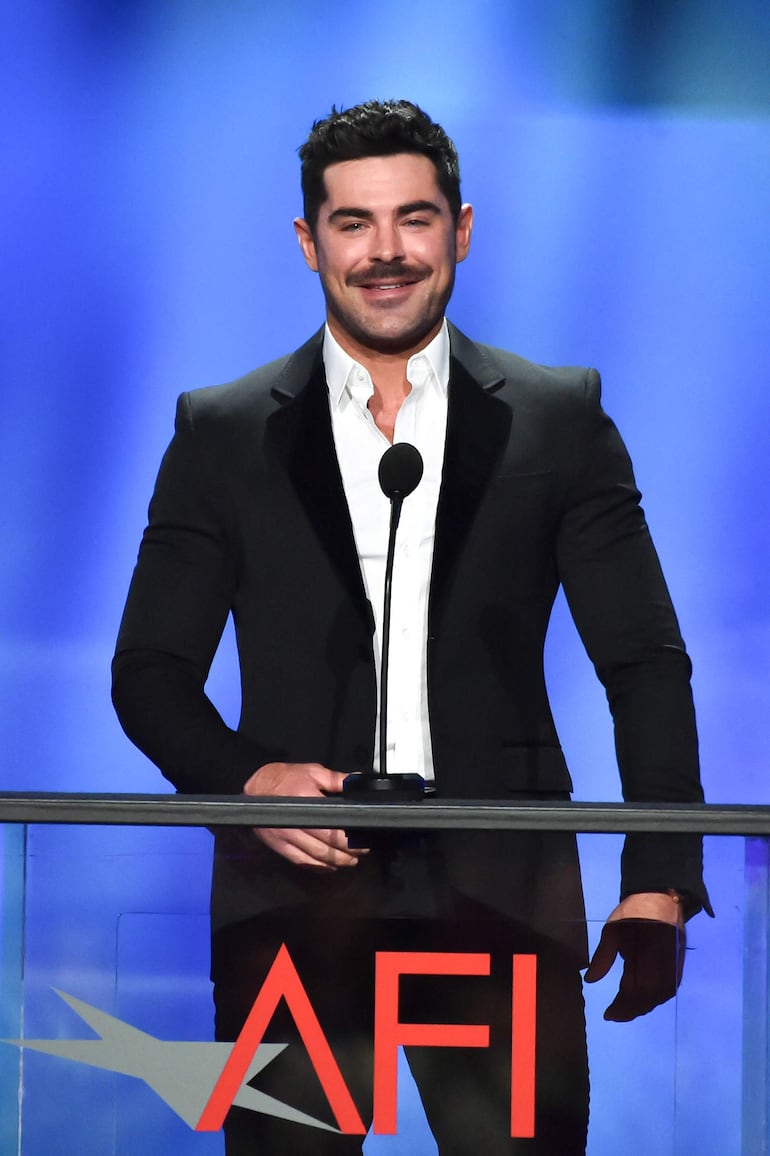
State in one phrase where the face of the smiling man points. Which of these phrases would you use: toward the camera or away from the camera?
toward the camera

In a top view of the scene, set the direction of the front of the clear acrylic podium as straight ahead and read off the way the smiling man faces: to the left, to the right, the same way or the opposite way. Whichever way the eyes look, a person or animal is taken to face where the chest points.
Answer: the same way

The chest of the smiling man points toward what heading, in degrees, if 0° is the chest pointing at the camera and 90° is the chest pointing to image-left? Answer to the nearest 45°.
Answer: approximately 0°

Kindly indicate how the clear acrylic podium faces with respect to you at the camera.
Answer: facing the viewer
